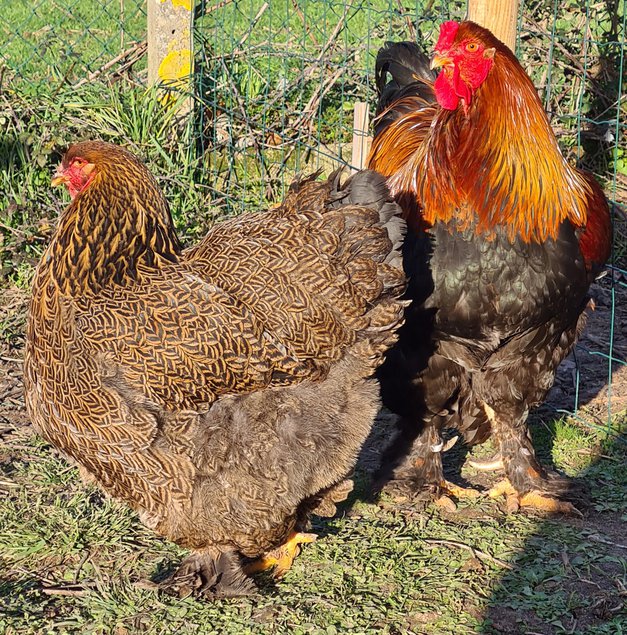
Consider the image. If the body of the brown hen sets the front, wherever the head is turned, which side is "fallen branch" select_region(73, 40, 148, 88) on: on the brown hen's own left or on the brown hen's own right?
on the brown hen's own right

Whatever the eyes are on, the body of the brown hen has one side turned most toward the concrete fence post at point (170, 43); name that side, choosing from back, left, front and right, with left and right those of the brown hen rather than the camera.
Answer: right

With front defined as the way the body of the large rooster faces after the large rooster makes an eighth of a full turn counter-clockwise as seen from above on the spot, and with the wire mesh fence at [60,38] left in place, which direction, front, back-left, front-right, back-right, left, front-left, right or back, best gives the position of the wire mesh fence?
back

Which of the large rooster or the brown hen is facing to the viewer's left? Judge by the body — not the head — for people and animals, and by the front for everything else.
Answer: the brown hen

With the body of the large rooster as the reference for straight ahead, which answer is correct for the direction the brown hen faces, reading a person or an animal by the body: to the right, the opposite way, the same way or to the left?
to the right

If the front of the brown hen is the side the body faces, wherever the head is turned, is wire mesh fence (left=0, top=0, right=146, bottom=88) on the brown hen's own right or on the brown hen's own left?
on the brown hen's own right

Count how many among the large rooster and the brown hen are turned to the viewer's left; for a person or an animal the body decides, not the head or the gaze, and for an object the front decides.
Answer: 1

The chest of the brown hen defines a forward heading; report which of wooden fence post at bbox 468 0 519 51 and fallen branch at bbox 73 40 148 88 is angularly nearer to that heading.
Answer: the fallen branch

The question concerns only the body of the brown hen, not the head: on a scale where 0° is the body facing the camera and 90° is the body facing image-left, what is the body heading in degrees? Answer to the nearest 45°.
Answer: approximately 90°

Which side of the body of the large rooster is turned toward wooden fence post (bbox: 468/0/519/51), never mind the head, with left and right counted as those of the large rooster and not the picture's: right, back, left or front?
back
